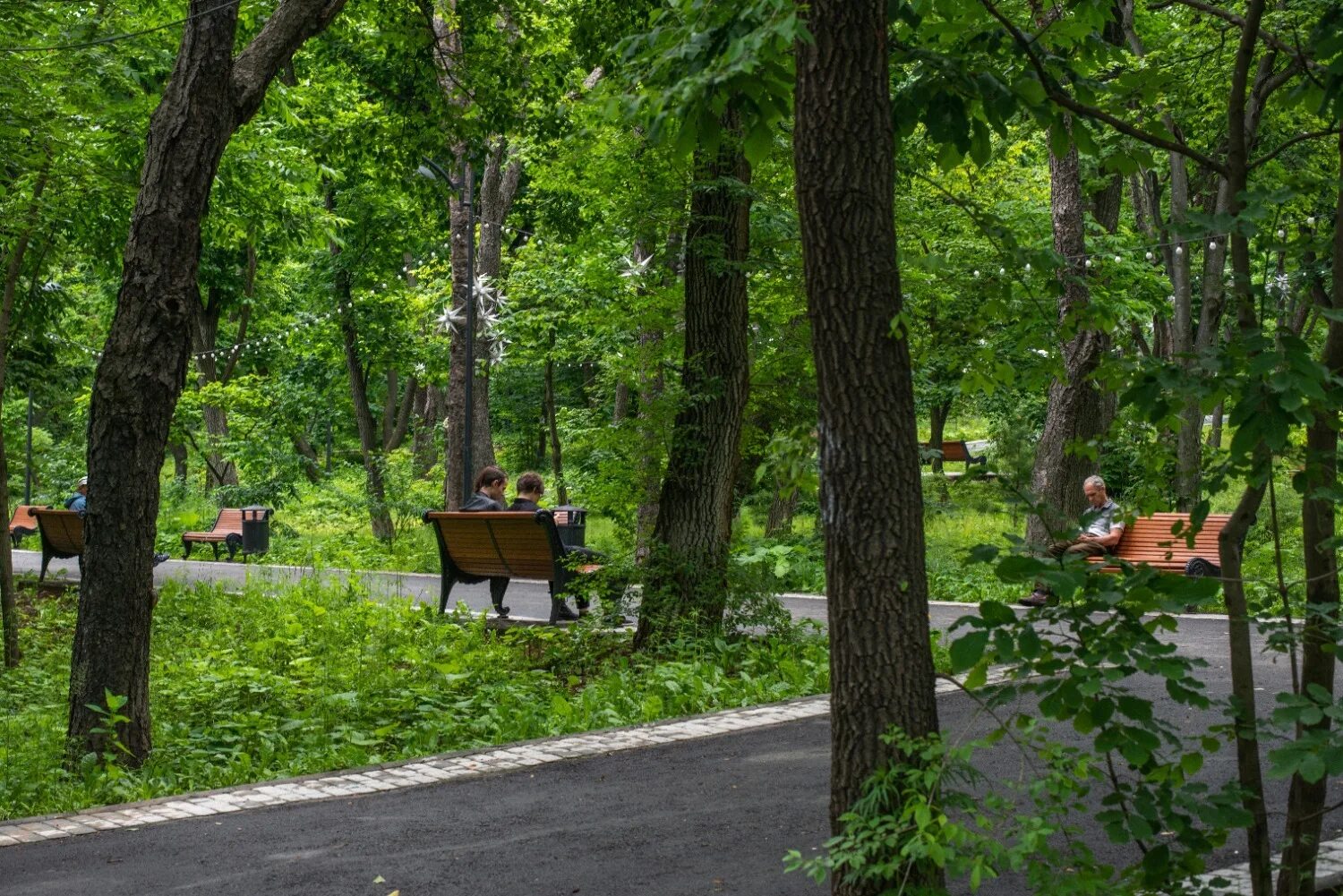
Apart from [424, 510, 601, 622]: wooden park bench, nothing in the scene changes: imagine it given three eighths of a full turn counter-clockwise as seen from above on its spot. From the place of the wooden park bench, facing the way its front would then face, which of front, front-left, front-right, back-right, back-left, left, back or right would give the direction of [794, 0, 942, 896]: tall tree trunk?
left

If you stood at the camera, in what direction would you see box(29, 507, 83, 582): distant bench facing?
facing away from the viewer and to the right of the viewer

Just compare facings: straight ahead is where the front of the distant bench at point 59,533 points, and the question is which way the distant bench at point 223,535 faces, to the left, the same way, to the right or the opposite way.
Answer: the opposite way

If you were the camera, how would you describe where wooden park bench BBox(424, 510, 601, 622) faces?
facing away from the viewer and to the right of the viewer

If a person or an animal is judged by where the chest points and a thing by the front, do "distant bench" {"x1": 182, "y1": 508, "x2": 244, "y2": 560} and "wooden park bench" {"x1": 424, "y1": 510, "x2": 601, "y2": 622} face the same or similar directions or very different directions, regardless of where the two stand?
very different directions

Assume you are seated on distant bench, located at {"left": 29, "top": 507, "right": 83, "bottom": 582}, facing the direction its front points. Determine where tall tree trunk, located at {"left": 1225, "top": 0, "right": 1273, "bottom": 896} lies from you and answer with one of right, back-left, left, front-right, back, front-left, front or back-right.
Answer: back-right

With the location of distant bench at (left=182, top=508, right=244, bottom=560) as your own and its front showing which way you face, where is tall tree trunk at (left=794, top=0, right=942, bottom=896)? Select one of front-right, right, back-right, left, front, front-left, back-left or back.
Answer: front-left

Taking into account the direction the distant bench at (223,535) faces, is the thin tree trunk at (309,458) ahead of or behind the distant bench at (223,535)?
behind

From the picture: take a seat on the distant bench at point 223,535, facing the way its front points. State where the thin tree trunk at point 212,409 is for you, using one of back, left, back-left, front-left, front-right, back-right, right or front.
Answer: back-right

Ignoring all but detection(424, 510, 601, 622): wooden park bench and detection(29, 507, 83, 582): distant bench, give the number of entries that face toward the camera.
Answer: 0
